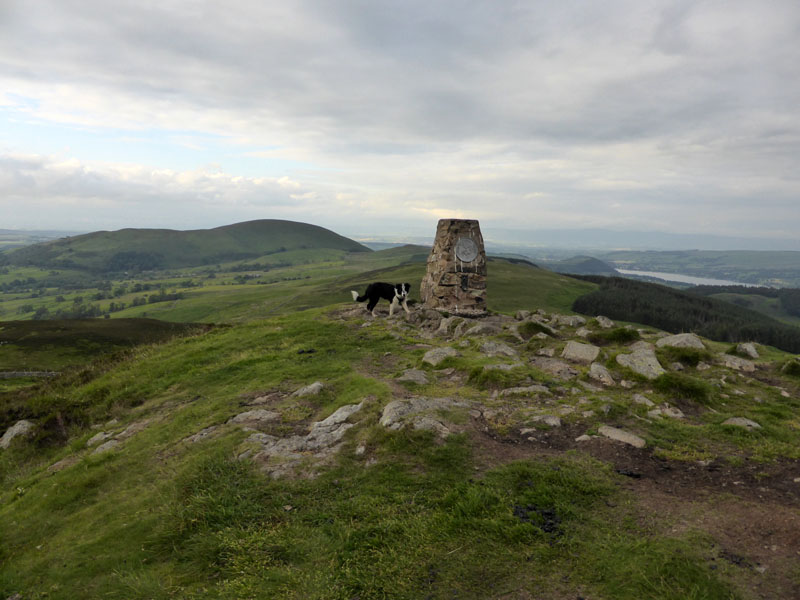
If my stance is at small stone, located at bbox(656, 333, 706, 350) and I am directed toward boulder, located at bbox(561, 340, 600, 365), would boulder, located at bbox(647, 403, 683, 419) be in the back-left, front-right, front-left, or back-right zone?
front-left

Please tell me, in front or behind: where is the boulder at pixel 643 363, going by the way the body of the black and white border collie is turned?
in front

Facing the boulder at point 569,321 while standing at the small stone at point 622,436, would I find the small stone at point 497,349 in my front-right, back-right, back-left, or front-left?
front-left

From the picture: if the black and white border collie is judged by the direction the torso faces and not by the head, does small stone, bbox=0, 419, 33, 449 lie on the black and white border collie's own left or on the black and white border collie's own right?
on the black and white border collie's own right

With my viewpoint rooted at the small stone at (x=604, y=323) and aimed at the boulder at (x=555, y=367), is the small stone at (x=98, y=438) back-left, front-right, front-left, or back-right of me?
front-right

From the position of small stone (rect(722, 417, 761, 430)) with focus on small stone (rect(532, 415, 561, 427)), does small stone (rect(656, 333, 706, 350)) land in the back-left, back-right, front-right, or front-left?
back-right

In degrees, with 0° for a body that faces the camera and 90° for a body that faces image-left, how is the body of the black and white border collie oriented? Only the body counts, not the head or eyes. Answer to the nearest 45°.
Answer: approximately 315°

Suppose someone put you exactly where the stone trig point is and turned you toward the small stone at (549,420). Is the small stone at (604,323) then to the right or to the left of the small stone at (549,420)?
left

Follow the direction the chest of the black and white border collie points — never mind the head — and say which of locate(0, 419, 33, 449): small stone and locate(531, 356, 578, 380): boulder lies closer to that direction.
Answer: the boulder

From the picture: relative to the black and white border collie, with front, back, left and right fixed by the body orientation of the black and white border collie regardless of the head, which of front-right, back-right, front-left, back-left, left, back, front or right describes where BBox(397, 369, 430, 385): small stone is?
front-right

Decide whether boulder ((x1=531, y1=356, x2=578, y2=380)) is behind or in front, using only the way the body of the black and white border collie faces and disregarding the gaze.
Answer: in front

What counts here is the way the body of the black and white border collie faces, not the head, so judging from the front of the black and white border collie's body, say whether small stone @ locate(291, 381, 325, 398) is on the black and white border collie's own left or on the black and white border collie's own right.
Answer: on the black and white border collie's own right

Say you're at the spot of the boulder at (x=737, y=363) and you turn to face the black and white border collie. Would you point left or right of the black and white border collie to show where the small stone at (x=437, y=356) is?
left

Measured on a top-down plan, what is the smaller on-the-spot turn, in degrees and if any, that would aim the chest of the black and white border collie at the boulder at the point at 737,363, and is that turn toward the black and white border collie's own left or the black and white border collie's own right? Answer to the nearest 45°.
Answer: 0° — it already faces it

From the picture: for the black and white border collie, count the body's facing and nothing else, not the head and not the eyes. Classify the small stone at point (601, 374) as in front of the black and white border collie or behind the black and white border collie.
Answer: in front
